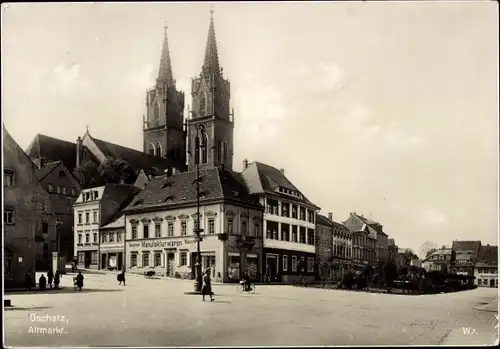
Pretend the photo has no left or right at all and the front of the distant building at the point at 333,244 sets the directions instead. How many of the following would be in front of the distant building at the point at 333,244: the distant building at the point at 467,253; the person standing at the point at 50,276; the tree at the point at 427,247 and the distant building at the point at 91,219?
2

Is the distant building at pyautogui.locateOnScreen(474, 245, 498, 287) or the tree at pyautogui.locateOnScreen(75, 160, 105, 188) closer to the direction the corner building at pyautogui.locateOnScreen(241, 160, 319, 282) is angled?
the distant building

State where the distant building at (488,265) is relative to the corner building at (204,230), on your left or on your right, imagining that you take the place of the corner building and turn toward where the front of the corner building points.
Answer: on your left

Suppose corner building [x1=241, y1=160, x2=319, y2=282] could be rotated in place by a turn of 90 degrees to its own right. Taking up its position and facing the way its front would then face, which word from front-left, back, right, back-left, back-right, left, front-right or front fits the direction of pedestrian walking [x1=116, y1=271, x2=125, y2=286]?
front-right
